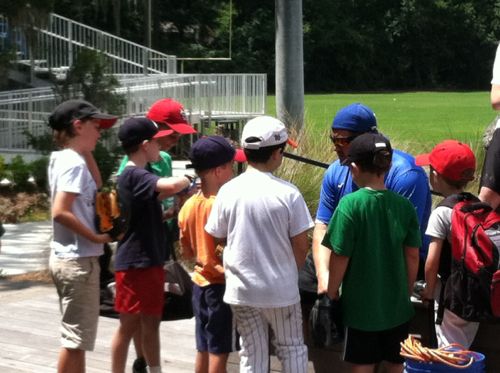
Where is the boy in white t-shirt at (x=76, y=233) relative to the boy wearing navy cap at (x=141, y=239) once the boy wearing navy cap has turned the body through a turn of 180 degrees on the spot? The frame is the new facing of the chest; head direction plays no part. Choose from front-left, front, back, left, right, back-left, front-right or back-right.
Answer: front

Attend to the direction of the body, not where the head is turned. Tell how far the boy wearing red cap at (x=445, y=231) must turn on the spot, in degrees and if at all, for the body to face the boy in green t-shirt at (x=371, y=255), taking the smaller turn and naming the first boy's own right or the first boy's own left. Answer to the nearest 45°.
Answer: approximately 45° to the first boy's own left

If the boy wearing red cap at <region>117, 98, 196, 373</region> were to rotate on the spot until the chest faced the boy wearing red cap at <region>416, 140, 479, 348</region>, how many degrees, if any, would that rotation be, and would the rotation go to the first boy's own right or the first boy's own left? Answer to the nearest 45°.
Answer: approximately 45° to the first boy's own right

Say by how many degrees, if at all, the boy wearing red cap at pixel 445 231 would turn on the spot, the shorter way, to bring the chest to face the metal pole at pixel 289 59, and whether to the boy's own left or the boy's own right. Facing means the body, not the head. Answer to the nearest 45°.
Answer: approximately 90° to the boy's own right

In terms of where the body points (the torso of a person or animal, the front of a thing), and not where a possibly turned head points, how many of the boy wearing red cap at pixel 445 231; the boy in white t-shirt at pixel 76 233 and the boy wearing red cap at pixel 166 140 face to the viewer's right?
2

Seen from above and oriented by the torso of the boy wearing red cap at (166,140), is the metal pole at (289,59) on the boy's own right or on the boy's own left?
on the boy's own left

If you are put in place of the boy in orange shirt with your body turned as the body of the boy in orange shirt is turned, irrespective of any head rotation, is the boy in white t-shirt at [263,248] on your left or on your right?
on your right

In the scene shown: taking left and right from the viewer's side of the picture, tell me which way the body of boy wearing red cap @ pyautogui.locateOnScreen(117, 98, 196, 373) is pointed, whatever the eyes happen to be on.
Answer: facing to the right of the viewer

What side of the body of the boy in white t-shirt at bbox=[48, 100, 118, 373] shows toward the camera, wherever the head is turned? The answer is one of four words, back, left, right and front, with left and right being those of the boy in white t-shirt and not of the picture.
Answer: right

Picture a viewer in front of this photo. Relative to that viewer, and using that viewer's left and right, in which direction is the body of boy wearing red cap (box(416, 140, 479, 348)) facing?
facing to the left of the viewer
